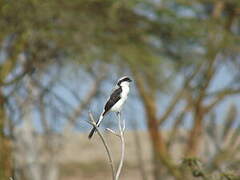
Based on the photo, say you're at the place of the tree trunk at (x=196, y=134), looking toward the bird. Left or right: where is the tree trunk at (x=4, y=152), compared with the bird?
right

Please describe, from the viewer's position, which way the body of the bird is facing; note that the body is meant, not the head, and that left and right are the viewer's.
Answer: facing to the right of the viewer

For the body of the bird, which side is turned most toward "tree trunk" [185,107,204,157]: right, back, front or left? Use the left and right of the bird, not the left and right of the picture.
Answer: left
